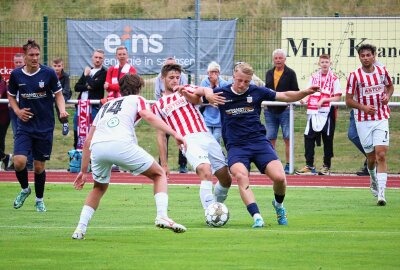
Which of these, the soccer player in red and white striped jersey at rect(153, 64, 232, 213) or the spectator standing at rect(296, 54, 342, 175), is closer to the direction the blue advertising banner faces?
the soccer player in red and white striped jersey

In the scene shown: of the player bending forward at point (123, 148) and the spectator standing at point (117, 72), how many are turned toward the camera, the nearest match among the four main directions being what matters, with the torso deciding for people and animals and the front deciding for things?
1

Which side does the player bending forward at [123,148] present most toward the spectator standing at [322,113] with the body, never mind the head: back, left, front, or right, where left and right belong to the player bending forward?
front

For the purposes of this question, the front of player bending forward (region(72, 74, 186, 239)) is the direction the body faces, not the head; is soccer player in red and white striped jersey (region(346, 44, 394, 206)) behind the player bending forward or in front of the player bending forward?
in front

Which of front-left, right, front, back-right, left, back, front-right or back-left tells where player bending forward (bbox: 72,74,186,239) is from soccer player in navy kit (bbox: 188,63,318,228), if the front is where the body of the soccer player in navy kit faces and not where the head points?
front-right

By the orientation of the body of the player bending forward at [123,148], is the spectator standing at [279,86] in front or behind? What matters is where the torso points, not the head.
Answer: in front

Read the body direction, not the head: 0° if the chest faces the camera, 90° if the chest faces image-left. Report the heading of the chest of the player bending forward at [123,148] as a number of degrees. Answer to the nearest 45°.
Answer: approximately 225°

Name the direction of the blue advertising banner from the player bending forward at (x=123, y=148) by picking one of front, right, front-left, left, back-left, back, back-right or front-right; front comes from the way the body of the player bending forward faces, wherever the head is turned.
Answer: front-left
